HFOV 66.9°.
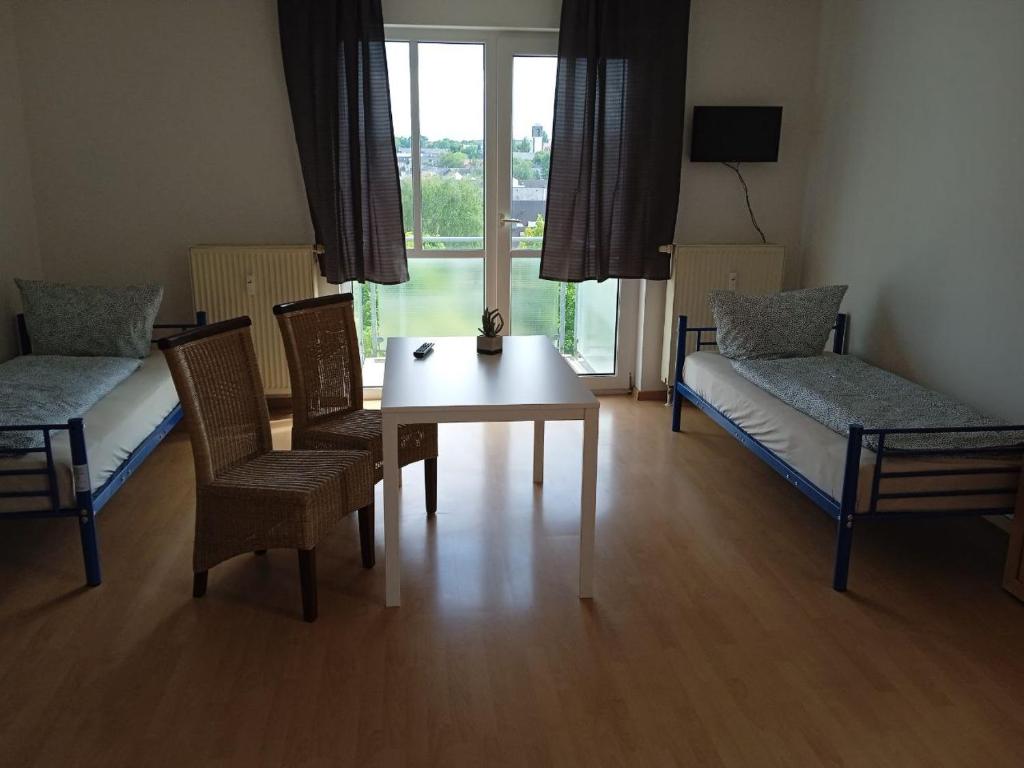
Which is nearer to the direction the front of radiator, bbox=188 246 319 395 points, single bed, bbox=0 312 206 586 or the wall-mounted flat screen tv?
the single bed

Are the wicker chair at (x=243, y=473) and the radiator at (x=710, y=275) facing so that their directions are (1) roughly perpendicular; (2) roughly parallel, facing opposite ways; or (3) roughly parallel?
roughly perpendicular

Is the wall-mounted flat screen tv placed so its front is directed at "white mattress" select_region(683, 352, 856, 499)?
yes

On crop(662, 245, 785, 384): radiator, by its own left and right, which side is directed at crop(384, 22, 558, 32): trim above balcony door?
right

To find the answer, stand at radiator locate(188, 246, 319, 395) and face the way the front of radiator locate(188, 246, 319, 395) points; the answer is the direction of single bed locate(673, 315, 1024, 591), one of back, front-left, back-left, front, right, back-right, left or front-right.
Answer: front-left

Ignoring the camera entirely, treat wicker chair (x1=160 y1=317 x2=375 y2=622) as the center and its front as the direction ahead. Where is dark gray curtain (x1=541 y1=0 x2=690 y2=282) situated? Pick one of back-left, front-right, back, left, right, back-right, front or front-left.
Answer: left

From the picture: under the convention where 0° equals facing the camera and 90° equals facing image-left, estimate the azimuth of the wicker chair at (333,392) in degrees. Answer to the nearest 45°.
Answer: approximately 315°

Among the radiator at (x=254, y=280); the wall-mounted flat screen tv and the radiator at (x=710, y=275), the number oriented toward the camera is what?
3

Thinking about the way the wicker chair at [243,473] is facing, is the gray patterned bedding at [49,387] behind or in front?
behind

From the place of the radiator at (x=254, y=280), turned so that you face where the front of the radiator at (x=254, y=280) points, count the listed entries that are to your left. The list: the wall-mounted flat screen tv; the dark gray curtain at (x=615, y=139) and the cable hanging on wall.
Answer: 3

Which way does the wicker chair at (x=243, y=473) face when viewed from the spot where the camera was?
facing the viewer and to the right of the viewer

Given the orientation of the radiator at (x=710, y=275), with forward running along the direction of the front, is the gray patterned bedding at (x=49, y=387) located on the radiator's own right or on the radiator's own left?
on the radiator's own right

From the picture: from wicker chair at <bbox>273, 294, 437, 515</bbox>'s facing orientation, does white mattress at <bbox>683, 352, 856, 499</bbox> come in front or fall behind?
in front

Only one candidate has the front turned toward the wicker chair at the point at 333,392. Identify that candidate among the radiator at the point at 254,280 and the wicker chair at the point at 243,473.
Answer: the radiator
